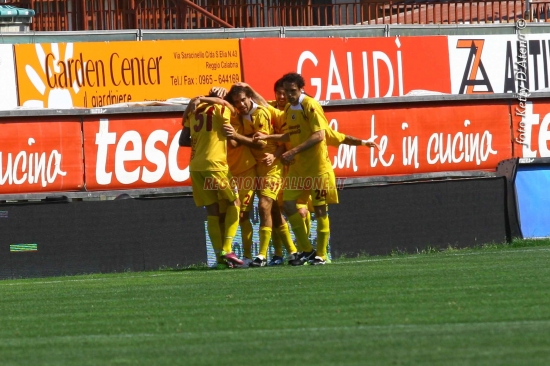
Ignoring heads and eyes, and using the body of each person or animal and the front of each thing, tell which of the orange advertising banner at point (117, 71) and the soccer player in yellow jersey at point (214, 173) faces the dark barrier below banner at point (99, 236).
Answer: the orange advertising banner

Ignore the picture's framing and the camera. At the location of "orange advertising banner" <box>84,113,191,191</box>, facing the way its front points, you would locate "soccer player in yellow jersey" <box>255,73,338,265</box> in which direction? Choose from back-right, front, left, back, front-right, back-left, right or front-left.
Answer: front-left

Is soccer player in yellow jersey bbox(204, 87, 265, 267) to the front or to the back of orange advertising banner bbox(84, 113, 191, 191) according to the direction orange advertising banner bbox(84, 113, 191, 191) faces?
to the front

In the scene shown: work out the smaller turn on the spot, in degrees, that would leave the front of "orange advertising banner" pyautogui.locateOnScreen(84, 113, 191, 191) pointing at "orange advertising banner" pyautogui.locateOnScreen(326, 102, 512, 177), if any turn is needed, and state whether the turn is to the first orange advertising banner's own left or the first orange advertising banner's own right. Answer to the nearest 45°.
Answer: approximately 90° to the first orange advertising banner's own left

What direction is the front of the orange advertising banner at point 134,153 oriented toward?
toward the camera

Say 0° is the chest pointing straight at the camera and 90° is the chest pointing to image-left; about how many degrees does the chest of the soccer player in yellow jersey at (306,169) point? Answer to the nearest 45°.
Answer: approximately 45°

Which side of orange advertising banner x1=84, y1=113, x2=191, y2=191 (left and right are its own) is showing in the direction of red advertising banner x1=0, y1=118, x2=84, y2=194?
right

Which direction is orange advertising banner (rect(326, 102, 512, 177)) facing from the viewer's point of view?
toward the camera

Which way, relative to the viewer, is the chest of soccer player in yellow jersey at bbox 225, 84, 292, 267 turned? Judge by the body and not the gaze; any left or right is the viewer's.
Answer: facing the viewer and to the left of the viewer

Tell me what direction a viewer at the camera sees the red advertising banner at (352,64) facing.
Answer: facing the viewer
